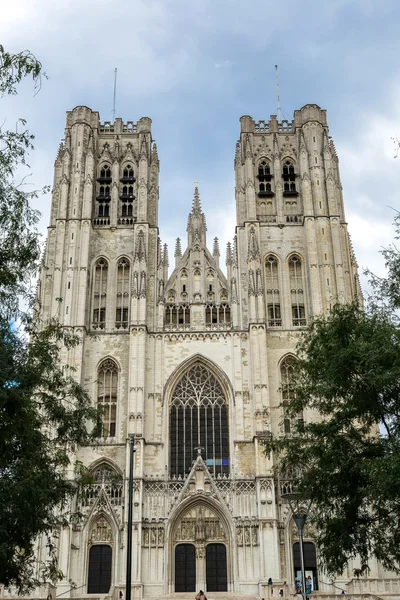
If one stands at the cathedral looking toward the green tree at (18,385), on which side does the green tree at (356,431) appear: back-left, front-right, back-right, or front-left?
front-left

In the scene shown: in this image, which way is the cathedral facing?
toward the camera

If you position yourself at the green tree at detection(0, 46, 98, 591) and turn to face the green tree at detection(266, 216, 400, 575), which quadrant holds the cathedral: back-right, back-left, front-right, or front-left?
front-left

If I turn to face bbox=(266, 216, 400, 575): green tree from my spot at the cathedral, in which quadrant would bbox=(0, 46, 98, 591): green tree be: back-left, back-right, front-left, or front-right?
front-right

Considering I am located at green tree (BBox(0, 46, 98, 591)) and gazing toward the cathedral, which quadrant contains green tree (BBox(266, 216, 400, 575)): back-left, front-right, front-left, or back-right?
front-right

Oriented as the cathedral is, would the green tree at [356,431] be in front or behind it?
in front

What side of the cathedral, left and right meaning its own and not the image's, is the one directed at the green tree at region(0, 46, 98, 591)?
front
